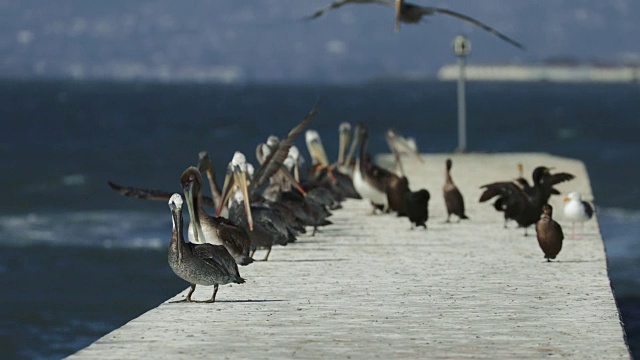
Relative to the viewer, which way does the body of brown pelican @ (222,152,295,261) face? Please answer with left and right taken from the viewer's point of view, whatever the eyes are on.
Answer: facing the viewer and to the left of the viewer

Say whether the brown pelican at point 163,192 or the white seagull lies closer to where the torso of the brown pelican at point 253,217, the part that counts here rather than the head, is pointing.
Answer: the brown pelican

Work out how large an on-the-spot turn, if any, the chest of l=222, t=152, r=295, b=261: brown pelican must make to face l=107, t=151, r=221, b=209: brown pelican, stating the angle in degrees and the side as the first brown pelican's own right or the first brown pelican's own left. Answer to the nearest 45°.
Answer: approximately 45° to the first brown pelican's own right

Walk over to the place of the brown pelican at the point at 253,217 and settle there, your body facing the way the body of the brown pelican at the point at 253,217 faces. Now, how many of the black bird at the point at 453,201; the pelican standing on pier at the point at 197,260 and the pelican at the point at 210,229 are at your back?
1

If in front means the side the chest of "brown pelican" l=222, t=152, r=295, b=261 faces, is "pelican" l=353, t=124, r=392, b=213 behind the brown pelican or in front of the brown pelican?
behind

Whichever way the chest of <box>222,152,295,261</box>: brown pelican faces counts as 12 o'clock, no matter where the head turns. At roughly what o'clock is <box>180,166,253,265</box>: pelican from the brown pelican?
The pelican is roughly at 11 o'clock from the brown pelican.

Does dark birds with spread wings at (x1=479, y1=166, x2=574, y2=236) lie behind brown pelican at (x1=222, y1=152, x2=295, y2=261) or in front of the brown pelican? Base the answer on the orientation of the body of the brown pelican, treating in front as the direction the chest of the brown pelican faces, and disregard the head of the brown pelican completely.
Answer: behind

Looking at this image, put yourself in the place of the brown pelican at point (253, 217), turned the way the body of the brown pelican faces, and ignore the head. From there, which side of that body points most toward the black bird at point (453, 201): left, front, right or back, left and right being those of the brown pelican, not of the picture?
back

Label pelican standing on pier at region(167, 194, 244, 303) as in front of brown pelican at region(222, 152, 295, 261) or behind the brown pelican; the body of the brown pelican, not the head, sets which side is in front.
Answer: in front
